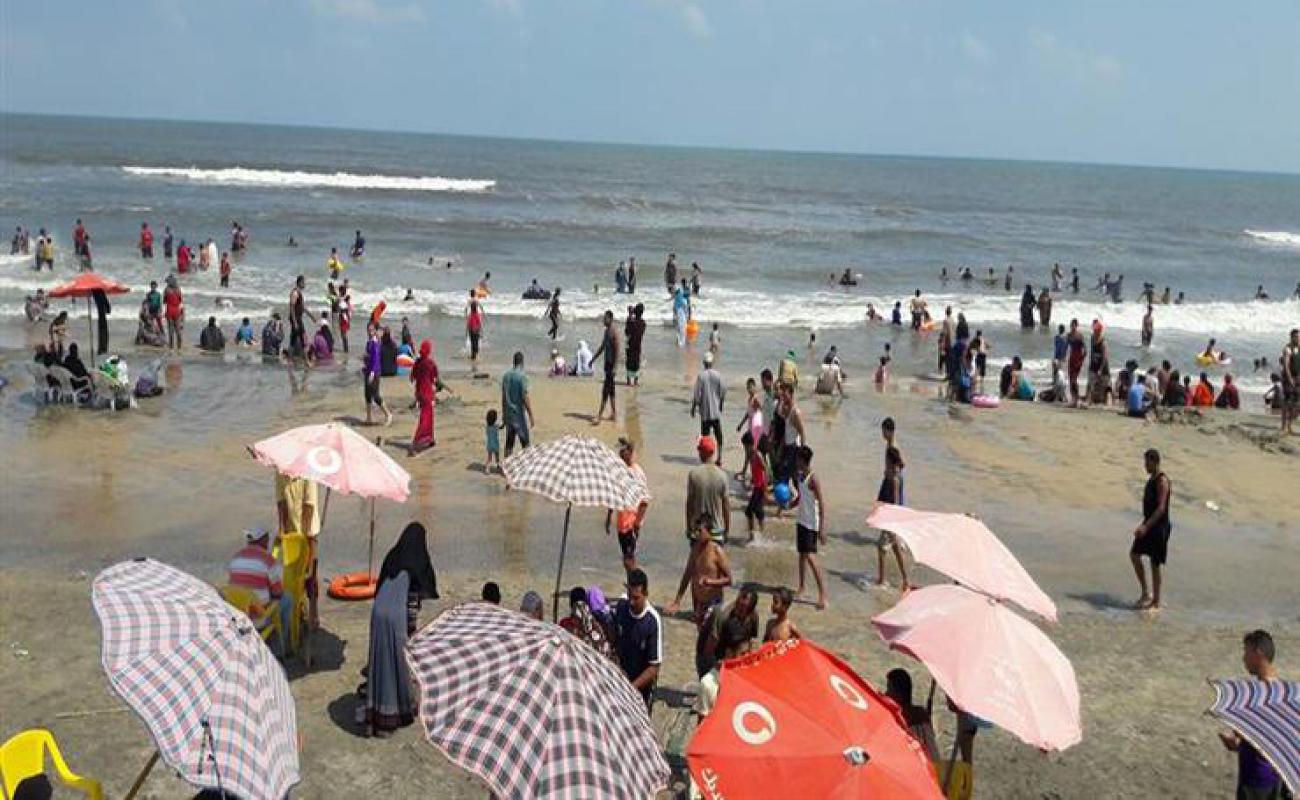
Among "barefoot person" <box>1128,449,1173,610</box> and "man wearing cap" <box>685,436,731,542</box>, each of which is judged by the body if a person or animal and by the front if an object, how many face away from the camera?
1

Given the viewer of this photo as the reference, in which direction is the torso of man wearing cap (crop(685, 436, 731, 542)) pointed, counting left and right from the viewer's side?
facing away from the viewer

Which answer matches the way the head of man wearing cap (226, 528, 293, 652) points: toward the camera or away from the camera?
away from the camera

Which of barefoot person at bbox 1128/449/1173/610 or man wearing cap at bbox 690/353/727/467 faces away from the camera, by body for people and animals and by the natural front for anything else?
the man wearing cap

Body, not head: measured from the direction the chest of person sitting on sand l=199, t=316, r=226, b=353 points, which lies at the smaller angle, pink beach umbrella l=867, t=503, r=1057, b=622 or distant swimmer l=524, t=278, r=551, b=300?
the distant swimmer

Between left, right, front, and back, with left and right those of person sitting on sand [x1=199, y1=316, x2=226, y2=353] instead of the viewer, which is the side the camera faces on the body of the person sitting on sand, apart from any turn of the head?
back

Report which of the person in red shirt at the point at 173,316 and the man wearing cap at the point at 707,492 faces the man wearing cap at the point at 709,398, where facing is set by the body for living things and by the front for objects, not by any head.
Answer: the man wearing cap at the point at 707,492
